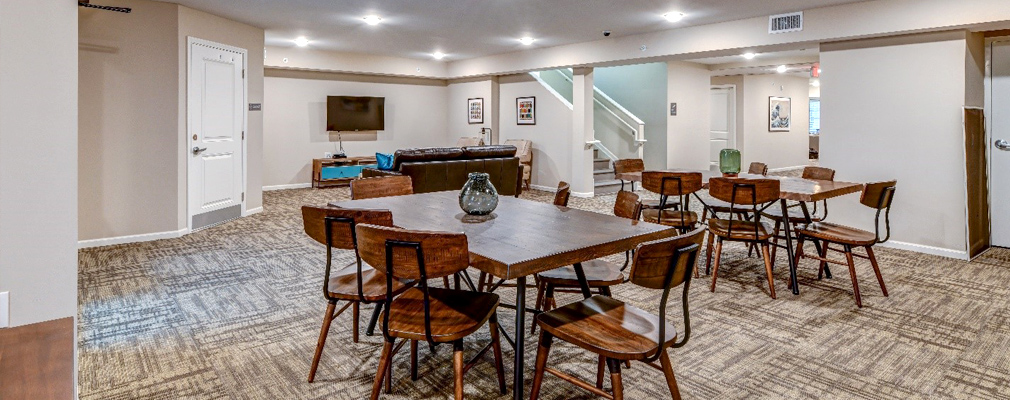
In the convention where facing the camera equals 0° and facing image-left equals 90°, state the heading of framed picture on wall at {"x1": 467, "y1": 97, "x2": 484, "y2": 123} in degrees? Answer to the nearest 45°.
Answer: approximately 45°

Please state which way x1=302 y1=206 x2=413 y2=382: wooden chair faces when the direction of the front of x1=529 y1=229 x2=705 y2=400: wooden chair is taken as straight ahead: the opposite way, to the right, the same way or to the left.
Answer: to the right

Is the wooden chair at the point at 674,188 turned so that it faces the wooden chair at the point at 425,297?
no

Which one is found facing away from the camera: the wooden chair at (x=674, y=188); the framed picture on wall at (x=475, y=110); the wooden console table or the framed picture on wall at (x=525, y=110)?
the wooden chair

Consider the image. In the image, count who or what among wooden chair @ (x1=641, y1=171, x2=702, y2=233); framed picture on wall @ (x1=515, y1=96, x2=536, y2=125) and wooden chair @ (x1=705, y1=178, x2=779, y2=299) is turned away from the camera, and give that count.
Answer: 2

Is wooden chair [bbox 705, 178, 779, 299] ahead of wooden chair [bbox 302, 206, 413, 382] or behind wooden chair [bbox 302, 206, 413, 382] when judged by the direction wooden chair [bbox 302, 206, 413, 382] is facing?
ahead

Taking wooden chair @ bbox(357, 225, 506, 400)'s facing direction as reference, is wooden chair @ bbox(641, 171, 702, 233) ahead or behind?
ahead

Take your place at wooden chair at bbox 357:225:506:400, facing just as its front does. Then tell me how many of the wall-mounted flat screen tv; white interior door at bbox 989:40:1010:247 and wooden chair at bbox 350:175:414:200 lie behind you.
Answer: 0

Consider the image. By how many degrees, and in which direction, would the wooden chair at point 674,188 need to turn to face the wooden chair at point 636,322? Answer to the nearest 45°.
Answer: approximately 180°

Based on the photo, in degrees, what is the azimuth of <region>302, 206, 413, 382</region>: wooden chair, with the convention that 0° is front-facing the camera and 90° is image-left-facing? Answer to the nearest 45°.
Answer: approximately 225°

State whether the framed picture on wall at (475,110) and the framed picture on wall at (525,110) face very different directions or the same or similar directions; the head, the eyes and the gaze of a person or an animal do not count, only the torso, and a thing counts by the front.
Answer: same or similar directions

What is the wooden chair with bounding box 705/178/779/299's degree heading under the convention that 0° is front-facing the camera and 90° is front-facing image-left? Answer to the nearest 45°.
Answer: approximately 180°

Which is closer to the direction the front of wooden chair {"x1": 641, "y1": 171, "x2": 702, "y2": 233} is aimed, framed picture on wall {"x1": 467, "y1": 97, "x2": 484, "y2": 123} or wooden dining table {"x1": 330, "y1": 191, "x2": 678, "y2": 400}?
the framed picture on wall

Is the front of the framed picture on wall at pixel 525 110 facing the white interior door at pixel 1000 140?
no
